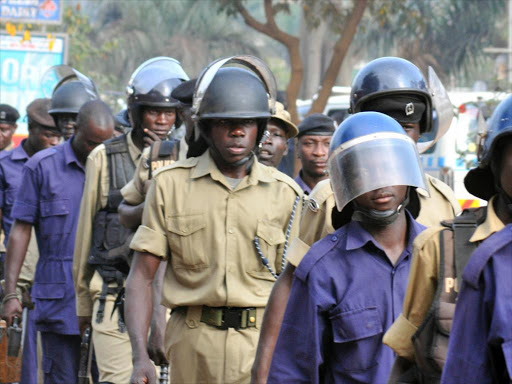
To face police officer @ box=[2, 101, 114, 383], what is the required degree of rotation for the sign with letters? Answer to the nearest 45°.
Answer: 0° — it already faces them

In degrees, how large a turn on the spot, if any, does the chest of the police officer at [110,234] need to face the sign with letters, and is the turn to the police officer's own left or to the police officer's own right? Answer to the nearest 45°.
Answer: approximately 135° to the police officer's own left

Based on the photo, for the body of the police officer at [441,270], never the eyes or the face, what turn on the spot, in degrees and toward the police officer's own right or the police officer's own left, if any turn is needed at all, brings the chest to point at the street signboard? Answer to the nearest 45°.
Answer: approximately 180°

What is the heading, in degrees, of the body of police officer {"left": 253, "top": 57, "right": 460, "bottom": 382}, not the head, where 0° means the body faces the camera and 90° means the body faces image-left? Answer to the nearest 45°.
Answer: approximately 315°

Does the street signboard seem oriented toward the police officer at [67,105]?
yes

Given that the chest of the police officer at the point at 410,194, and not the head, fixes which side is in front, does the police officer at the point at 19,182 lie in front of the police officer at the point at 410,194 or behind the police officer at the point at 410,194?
behind

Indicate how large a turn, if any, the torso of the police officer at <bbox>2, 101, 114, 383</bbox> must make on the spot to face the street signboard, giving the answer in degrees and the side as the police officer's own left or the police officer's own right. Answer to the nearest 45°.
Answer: approximately 135° to the police officer's own left

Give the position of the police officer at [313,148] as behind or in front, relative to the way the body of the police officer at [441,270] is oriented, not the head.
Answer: behind
